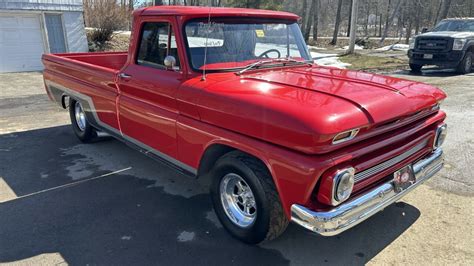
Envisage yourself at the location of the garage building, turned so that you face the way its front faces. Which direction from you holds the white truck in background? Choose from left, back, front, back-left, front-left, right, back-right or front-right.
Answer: front-left

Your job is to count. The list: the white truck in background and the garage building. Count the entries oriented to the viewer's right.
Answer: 0

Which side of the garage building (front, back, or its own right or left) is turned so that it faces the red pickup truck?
front

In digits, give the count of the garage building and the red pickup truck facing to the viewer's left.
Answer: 0

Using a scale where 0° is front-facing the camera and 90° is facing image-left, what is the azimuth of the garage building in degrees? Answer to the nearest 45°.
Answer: approximately 0°

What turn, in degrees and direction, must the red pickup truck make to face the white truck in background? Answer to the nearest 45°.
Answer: approximately 90° to its left

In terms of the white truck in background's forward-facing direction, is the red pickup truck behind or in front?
in front

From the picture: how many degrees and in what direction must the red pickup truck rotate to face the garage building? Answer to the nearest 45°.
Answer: approximately 180°
